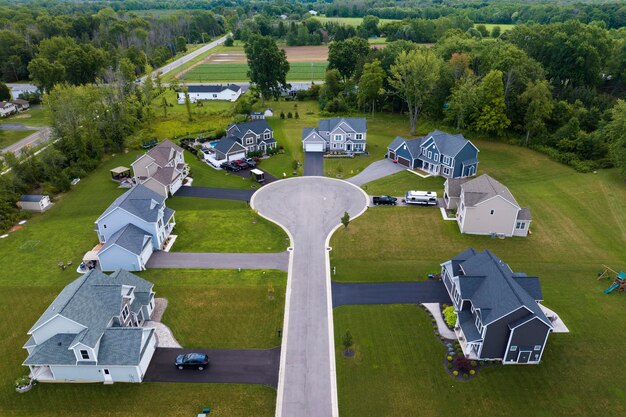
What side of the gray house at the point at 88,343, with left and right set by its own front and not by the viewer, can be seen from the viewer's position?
right

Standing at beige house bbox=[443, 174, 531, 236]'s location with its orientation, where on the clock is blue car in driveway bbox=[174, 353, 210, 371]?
The blue car in driveway is roughly at 10 o'clock from the beige house.

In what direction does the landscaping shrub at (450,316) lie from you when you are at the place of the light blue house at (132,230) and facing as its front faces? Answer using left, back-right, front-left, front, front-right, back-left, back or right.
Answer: front-right

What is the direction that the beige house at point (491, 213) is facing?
to the viewer's left

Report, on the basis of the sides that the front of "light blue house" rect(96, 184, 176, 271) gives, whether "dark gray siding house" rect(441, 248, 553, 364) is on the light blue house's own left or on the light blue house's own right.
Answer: on the light blue house's own right

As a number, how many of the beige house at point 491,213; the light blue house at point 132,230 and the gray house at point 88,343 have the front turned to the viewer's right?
2

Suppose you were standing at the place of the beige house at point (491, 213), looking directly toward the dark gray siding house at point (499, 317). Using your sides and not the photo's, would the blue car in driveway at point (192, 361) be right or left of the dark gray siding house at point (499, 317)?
right

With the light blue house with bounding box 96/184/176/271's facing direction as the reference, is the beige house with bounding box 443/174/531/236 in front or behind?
in front

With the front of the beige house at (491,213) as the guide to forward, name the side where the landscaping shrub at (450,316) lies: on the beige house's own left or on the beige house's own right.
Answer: on the beige house's own left

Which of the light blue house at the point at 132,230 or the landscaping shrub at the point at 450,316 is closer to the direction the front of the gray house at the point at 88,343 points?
the landscaping shrub

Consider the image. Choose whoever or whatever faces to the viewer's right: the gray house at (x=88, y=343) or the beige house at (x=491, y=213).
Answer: the gray house

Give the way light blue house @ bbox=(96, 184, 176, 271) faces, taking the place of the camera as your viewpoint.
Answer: facing to the right of the viewer

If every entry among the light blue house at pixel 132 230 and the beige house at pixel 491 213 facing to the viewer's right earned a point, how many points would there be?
1

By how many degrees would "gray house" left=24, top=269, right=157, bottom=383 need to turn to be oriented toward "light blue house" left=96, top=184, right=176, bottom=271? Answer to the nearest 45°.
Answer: approximately 45° to its left
